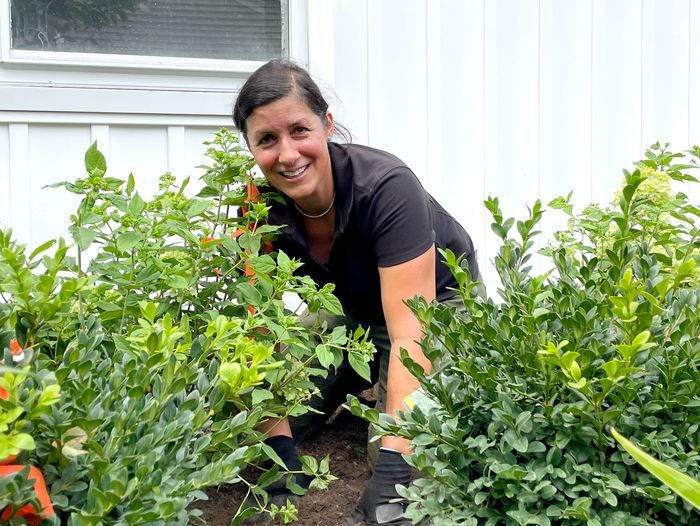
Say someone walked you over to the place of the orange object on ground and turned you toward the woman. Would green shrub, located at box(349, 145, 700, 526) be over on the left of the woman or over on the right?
right

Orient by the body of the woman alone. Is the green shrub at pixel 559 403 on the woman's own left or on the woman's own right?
on the woman's own left

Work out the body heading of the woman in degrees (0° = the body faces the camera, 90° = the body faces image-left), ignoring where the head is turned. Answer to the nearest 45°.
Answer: approximately 45°
